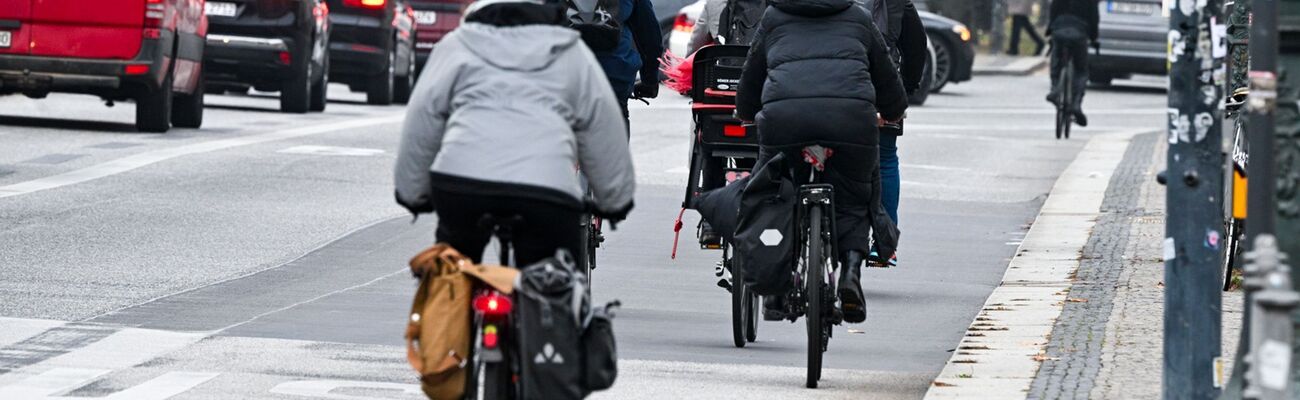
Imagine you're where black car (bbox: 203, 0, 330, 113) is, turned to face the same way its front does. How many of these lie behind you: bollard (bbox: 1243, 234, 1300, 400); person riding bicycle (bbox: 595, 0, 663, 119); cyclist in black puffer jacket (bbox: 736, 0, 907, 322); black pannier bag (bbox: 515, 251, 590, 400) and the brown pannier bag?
5

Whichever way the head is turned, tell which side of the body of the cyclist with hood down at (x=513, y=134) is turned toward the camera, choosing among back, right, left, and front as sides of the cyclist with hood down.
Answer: back

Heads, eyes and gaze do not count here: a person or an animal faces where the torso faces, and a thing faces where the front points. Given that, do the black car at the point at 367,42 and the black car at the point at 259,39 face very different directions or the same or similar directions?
same or similar directions

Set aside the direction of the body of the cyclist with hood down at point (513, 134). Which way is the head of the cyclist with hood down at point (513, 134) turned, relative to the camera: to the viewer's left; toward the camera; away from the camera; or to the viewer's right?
away from the camera

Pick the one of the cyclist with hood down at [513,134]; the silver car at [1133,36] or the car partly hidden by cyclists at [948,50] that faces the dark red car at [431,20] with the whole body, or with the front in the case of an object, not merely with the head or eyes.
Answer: the cyclist with hood down

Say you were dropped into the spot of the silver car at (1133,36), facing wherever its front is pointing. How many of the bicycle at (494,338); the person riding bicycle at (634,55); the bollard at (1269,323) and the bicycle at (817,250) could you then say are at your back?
4

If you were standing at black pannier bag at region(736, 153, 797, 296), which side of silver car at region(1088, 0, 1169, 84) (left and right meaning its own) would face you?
back

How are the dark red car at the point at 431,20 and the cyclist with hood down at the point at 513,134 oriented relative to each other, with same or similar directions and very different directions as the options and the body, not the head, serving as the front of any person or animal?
same or similar directions

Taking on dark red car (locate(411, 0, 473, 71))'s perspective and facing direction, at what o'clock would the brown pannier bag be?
The brown pannier bag is roughly at 6 o'clock from the dark red car.

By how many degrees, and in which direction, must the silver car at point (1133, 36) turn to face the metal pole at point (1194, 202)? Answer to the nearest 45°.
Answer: approximately 180°

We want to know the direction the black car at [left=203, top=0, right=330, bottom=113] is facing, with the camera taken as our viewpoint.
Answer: facing away from the viewer

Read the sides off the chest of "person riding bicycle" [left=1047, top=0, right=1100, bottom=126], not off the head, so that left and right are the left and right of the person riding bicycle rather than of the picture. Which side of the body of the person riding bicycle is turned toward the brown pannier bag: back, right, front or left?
back

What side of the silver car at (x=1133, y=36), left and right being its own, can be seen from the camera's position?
back

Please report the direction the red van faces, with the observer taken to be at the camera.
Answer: facing away from the viewer

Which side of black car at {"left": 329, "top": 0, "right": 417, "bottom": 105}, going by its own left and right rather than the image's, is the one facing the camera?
back

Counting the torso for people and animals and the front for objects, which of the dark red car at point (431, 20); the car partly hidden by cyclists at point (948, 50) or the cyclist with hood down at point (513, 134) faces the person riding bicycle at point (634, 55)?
the cyclist with hood down

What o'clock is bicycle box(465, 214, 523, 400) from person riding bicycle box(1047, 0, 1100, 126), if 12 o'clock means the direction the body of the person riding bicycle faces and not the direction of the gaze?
The bicycle is roughly at 6 o'clock from the person riding bicycle.
